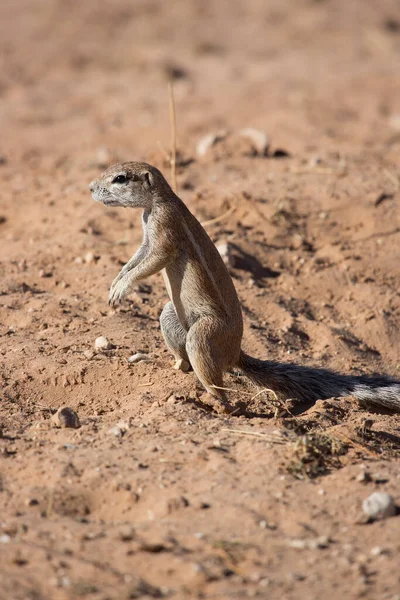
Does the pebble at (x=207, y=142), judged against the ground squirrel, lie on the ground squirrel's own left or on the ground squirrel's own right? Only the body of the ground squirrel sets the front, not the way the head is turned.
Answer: on the ground squirrel's own right

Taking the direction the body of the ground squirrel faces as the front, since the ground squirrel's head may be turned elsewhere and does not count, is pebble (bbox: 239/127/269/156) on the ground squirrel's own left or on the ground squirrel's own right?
on the ground squirrel's own right

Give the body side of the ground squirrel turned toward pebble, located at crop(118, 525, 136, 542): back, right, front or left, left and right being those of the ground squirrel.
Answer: left

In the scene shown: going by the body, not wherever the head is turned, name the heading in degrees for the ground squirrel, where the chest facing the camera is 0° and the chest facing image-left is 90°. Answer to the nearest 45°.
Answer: approximately 90°
